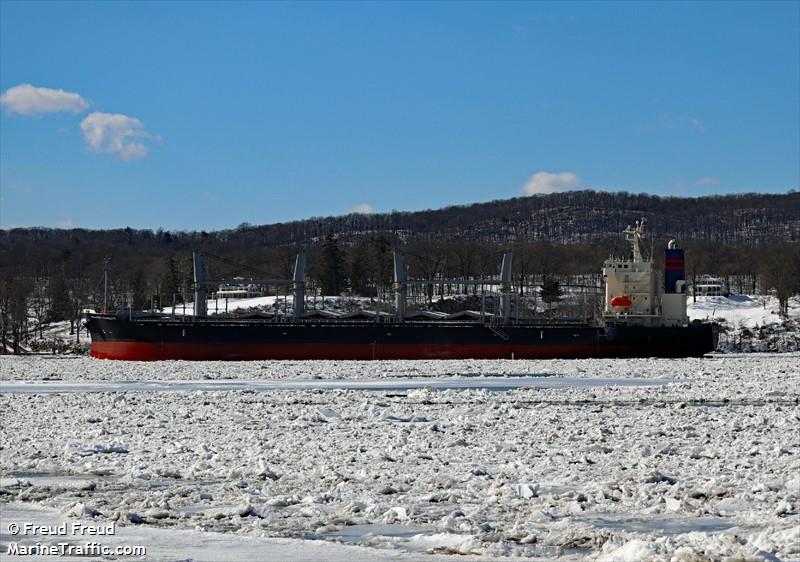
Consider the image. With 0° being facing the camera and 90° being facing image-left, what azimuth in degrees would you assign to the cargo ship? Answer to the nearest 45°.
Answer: approximately 90°
